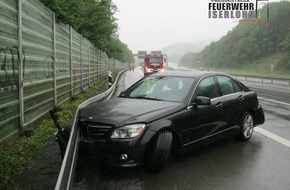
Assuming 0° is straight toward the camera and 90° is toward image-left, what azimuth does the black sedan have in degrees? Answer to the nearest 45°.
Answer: approximately 45°

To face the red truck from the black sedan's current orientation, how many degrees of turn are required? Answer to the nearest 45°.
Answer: approximately 135° to its right

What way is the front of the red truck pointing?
toward the camera

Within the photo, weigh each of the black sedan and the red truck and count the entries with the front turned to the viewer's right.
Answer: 0

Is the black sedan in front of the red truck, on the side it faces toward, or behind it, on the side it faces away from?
in front
